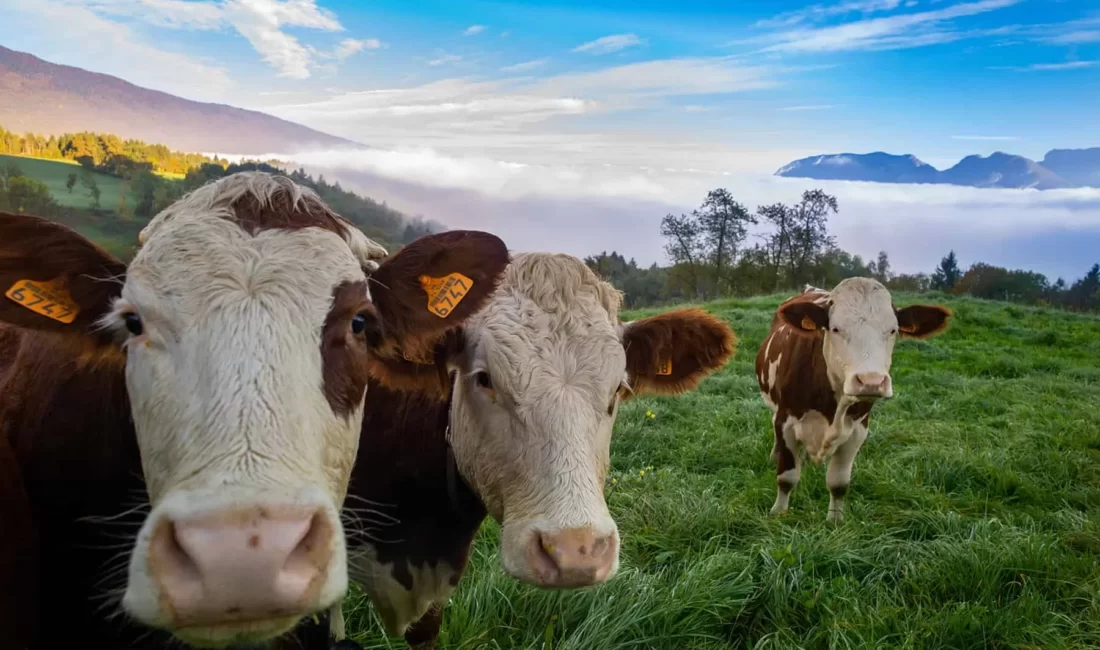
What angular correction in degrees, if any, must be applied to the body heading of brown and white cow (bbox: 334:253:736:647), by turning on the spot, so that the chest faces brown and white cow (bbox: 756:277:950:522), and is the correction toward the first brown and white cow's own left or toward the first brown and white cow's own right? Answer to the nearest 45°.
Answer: approximately 90° to the first brown and white cow's own left

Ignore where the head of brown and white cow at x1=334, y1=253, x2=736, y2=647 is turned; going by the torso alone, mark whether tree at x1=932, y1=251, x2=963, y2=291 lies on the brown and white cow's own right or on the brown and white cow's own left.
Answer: on the brown and white cow's own left

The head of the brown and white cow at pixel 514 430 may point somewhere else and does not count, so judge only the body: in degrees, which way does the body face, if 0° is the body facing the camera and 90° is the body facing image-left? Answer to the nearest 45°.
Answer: approximately 315°

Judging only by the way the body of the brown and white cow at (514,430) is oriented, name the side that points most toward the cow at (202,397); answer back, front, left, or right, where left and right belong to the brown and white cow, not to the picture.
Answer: right
